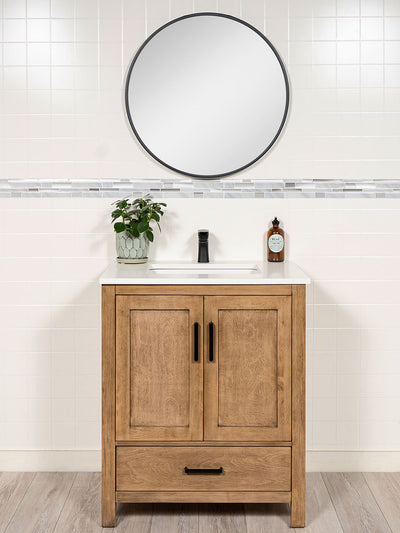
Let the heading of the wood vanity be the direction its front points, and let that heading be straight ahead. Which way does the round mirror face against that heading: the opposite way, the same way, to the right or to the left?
the same way

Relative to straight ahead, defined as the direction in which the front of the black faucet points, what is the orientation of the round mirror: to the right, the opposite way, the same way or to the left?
the same way

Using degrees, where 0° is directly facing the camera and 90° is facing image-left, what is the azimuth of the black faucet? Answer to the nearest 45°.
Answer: approximately 0°

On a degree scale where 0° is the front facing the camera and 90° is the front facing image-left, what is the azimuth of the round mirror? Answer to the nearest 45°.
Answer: approximately 0°

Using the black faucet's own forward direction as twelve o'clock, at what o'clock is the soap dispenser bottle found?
The soap dispenser bottle is roughly at 9 o'clock from the black faucet.

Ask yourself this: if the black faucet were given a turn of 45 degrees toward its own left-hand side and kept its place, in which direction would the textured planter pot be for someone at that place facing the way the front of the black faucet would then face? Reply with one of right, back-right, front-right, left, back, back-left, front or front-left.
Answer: back-right

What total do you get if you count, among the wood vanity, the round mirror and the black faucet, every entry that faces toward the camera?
3

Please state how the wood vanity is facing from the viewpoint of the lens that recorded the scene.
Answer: facing the viewer
